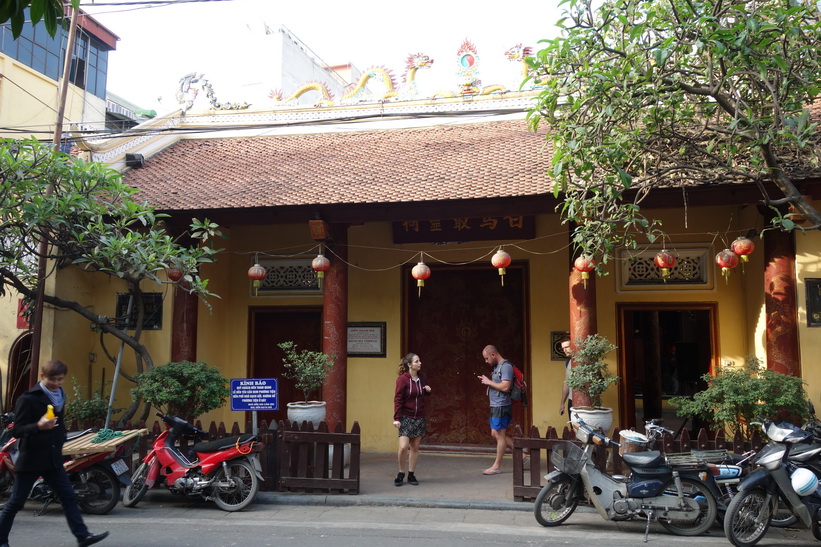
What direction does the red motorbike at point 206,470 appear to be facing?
to the viewer's left

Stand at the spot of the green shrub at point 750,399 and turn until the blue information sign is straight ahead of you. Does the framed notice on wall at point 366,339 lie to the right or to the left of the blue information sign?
right

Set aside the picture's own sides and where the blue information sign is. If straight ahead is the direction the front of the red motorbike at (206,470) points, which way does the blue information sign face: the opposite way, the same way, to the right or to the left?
to the left

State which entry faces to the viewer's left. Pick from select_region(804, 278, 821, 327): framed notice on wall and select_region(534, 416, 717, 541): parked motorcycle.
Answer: the parked motorcycle

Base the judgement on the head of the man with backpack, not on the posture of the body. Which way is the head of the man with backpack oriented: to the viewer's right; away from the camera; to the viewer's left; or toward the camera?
to the viewer's left

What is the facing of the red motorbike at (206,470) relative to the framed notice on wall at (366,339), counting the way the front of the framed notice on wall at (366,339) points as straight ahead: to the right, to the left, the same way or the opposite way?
to the right

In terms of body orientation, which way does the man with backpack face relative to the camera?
to the viewer's left

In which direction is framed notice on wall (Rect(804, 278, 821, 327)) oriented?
toward the camera

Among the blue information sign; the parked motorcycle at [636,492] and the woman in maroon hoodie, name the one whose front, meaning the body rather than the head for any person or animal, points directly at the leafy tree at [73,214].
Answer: the parked motorcycle

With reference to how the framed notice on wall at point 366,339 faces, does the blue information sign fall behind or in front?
in front

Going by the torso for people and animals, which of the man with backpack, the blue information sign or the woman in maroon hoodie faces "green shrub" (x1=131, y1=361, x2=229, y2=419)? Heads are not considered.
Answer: the man with backpack

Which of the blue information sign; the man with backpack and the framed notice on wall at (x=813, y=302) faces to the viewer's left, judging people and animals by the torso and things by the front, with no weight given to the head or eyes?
the man with backpack

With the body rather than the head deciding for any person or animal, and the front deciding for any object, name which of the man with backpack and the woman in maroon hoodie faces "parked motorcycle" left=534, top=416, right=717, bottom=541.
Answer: the woman in maroon hoodie

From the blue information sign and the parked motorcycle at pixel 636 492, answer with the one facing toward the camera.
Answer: the blue information sign

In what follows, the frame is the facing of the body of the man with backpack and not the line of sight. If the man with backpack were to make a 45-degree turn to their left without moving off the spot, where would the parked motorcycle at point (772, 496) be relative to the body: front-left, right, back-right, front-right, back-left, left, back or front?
left

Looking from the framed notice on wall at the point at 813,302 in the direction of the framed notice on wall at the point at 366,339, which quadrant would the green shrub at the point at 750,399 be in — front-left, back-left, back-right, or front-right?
front-left
